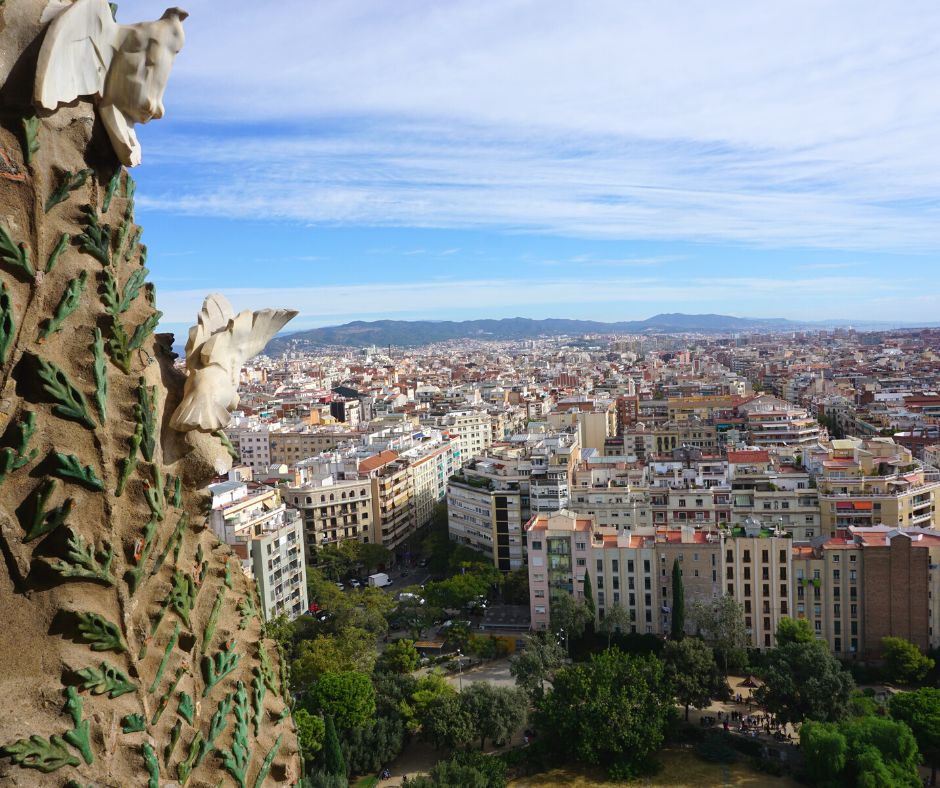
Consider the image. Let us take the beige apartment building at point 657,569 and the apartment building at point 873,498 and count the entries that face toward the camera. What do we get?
2

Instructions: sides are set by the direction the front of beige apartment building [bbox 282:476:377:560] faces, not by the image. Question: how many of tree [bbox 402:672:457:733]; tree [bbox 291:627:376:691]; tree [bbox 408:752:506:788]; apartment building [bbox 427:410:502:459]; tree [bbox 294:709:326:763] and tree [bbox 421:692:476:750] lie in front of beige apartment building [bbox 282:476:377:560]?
5

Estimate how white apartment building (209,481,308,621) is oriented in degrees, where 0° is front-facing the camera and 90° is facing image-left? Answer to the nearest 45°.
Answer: approximately 315°

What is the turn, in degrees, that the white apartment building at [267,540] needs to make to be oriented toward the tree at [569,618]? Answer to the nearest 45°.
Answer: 0° — it already faces it

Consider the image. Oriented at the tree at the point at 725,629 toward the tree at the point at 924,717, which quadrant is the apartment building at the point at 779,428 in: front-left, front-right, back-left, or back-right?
back-left

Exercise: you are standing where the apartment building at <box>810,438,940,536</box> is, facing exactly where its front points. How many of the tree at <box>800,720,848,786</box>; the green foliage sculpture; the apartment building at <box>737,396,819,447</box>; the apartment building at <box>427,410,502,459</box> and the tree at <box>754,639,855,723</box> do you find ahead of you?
3

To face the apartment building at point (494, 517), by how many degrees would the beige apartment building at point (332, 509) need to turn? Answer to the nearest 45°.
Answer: approximately 45° to its left
